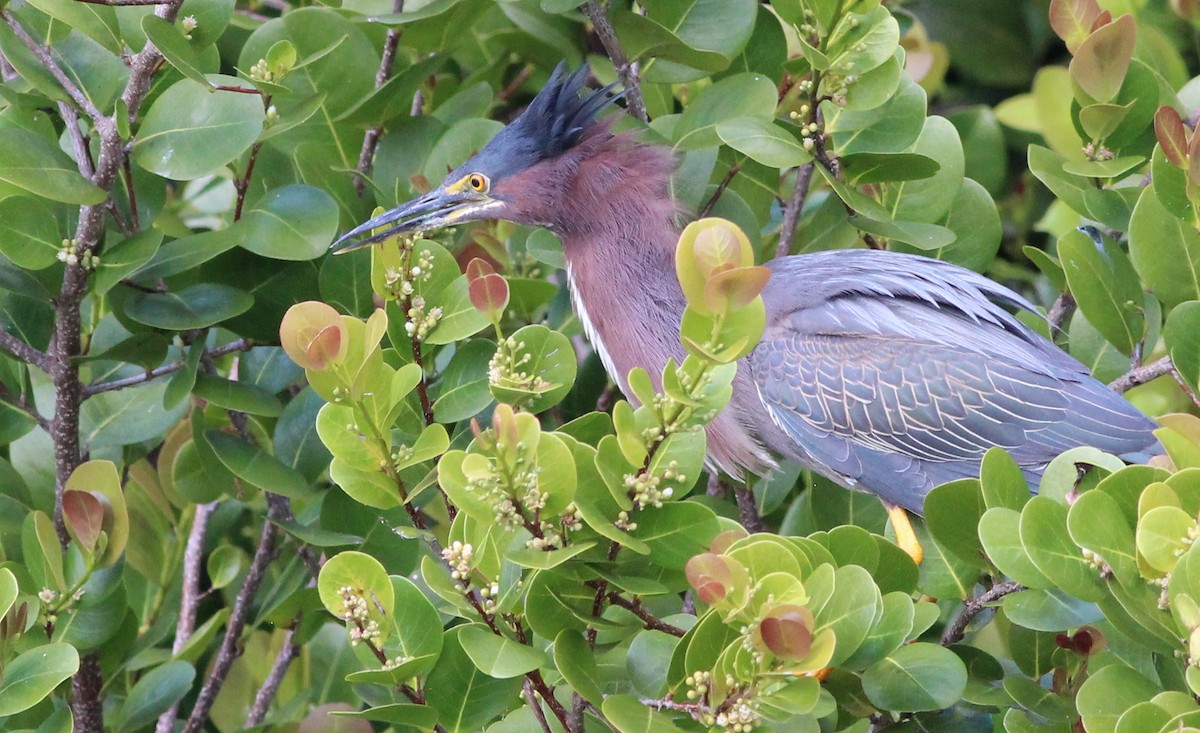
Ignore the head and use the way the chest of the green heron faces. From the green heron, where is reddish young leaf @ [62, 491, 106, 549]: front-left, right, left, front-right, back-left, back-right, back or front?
front-left

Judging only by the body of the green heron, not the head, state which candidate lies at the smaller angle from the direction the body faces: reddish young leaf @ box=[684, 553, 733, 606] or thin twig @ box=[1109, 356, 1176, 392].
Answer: the reddish young leaf

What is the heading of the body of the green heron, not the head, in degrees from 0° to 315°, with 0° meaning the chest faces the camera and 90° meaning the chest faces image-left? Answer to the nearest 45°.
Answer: approximately 90°

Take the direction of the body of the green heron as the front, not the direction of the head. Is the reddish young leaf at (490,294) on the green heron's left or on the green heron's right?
on the green heron's left

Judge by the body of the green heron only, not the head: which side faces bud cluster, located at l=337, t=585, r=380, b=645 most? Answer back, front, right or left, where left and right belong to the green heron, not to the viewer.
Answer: front

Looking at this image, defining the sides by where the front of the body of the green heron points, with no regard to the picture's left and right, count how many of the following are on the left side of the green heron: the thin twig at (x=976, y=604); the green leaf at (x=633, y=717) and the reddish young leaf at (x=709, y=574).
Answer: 3

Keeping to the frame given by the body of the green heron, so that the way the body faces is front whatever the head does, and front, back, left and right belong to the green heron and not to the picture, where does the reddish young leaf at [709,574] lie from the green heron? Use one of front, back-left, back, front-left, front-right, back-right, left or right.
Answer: left

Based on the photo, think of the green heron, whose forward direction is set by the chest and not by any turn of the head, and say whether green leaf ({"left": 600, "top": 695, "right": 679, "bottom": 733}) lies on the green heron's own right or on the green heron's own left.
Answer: on the green heron's own left

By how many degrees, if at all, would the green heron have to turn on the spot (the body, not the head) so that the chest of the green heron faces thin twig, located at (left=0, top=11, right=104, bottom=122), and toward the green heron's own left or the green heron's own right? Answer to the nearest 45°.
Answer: approximately 45° to the green heron's own left

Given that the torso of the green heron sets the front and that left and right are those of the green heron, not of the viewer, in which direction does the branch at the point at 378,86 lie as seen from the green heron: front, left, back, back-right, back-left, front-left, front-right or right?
front

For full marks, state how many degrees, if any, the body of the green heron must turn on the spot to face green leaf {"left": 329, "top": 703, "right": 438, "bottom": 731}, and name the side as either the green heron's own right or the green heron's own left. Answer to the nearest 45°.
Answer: approximately 90° to the green heron's own left

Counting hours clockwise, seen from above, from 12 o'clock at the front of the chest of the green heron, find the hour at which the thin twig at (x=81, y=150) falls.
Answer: The thin twig is roughly at 11 o'clock from the green heron.
